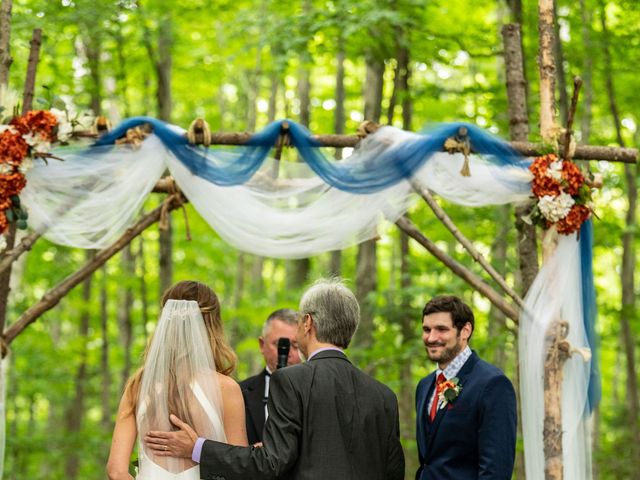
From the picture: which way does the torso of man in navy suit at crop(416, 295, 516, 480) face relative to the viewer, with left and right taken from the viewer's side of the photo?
facing the viewer and to the left of the viewer

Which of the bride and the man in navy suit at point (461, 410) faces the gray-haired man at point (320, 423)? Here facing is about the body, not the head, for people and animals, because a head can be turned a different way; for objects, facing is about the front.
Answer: the man in navy suit

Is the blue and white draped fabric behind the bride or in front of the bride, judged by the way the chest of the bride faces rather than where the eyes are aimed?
in front

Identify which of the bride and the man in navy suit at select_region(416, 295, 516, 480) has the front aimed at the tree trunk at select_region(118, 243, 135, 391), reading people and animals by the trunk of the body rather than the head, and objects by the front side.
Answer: the bride

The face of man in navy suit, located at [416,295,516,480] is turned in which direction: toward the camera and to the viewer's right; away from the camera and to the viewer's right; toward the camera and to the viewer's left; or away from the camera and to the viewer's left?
toward the camera and to the viewer's left

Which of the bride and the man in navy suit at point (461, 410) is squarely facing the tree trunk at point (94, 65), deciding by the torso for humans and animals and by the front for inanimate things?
the bride

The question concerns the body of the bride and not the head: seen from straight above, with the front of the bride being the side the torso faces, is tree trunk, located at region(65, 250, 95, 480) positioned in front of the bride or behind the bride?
in front

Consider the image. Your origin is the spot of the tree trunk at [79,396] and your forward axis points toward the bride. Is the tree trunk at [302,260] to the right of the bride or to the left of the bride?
left

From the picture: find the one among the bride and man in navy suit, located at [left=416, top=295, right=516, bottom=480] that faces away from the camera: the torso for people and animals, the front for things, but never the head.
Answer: the bride

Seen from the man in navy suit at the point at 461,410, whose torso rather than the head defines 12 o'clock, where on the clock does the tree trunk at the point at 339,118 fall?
The tree trunk is roughly at 4 o'clock from the man in navy suit.

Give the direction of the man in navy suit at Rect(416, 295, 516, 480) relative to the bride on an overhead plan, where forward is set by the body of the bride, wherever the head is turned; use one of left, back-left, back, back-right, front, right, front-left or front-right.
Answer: right

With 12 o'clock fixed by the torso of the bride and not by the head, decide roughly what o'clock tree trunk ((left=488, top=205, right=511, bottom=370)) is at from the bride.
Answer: The tree trunk is roughly at 1 o'clock from the bride.

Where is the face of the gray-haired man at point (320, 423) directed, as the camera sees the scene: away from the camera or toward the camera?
away from the camera

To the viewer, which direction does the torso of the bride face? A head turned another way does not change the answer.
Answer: away from the camera

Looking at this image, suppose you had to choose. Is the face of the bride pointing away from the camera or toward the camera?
away from the camera

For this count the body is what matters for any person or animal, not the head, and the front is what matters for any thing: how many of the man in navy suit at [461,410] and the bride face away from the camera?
1

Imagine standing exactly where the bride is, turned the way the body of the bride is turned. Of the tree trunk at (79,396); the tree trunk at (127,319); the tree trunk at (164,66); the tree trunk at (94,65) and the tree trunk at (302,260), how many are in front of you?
5

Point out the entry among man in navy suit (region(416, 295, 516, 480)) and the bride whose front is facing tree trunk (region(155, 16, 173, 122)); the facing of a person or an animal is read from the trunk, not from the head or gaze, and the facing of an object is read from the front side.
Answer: the bride
